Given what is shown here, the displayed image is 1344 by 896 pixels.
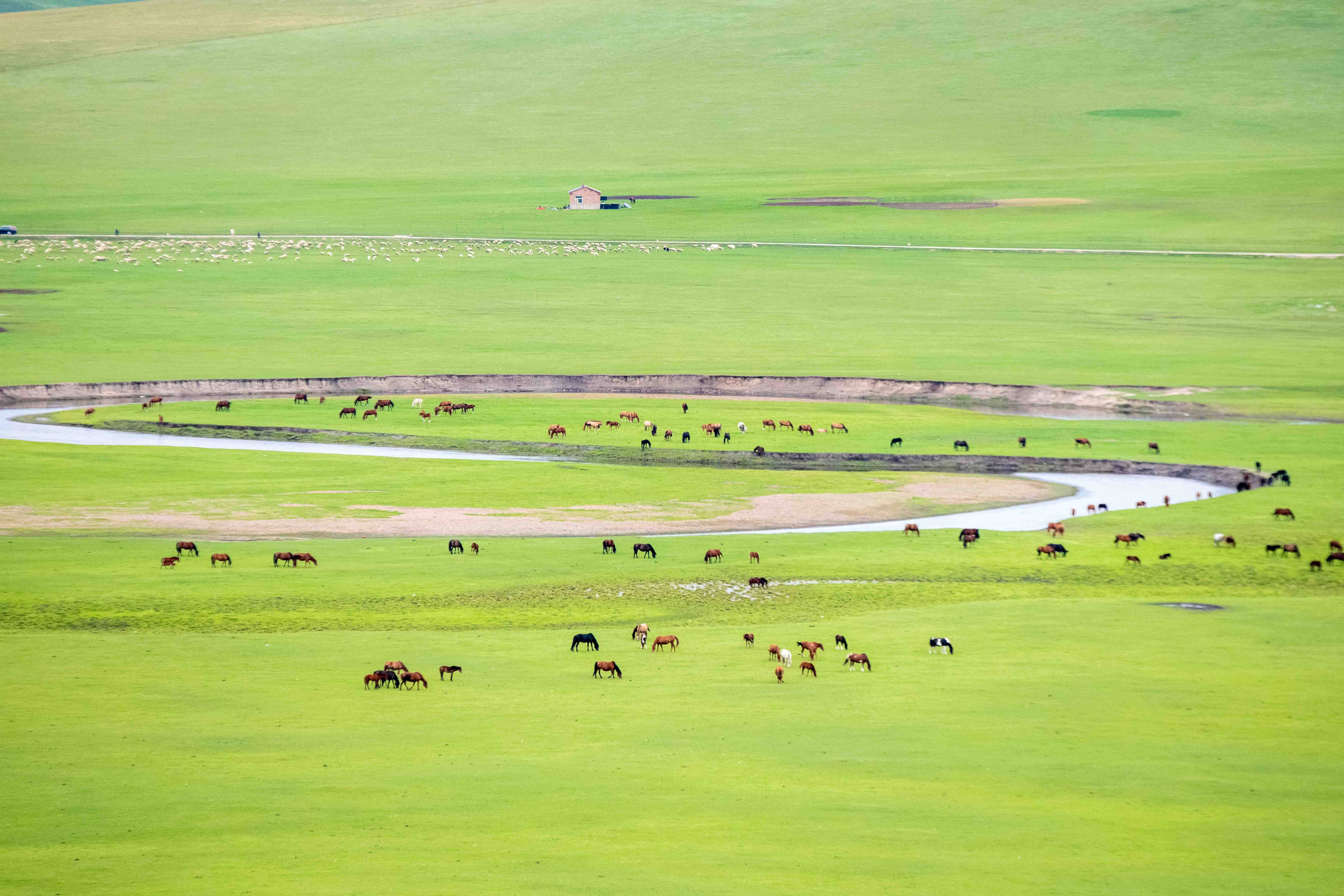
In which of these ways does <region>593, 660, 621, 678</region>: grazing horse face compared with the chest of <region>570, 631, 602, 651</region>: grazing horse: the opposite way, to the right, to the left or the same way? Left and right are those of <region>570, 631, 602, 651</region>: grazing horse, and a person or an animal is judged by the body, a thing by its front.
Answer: the same way

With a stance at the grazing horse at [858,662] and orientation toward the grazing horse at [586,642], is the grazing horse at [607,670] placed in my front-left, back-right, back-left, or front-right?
front-left
